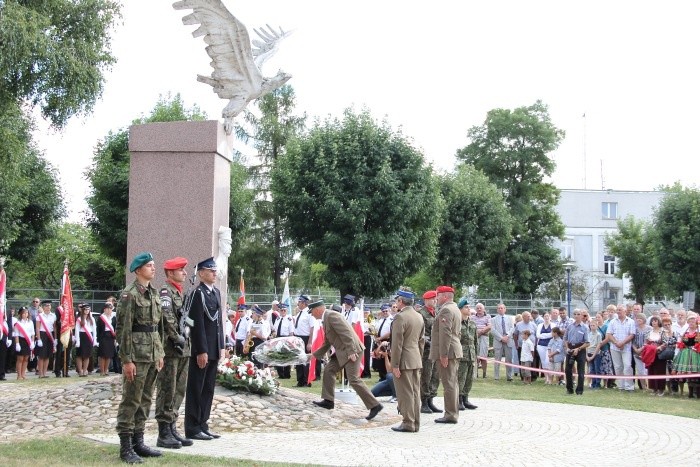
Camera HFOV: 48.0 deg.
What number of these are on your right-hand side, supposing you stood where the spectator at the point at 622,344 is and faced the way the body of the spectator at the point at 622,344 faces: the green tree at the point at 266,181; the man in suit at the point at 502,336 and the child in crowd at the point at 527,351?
3

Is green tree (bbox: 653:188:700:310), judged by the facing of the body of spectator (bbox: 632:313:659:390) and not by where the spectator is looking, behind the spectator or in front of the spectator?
behind

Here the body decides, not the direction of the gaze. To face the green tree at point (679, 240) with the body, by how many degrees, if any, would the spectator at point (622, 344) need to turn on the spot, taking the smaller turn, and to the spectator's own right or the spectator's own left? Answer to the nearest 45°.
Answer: approximately 135° to the spectator's own right

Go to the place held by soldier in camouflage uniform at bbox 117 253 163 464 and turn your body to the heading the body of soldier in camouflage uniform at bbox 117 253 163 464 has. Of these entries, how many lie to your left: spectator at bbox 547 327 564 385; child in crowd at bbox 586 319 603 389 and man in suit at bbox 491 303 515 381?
3

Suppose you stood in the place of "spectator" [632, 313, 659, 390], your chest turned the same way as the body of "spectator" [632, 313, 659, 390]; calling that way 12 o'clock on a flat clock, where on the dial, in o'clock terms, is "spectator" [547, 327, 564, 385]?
"spectator" [547, 327, 564, 385] is roughly at 2 o'clock from "spectator" [632, 313, 659, 390].

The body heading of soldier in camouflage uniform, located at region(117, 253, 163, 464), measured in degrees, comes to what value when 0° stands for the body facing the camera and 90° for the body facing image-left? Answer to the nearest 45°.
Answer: approximately 315°

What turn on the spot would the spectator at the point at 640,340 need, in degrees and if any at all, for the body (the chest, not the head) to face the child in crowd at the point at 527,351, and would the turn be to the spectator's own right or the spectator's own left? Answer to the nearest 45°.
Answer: approximately 90° to the spectator's own right
